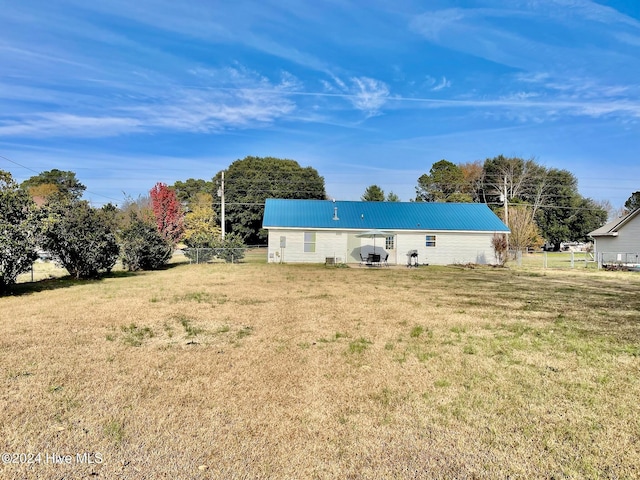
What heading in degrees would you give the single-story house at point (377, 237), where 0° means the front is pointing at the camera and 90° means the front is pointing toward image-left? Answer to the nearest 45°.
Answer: approximately 180°

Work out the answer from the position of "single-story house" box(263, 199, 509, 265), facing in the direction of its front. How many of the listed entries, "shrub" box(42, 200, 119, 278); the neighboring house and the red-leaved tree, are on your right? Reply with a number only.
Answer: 1

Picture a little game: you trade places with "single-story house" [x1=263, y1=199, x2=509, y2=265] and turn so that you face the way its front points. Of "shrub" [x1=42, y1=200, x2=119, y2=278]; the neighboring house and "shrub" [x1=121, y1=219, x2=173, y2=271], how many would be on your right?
1

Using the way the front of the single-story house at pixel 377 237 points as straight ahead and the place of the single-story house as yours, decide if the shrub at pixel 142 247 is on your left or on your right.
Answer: on your left

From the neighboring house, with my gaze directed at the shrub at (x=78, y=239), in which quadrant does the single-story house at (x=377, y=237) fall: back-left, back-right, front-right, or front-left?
front-right

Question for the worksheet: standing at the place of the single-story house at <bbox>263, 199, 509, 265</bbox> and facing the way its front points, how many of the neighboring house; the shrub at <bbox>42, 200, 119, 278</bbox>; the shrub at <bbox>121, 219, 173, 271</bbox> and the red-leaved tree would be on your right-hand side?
1

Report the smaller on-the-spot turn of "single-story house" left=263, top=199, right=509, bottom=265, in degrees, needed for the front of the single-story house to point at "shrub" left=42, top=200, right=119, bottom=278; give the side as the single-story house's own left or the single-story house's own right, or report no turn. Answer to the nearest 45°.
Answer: approximately 135° to the single-story house's own left

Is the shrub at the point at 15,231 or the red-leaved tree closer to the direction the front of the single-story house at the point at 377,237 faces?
the red-leaved tree

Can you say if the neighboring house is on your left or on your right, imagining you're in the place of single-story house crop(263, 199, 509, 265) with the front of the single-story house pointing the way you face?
on your right

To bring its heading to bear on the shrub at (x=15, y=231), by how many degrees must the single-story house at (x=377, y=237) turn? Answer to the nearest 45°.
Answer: approximately 135° to its left
